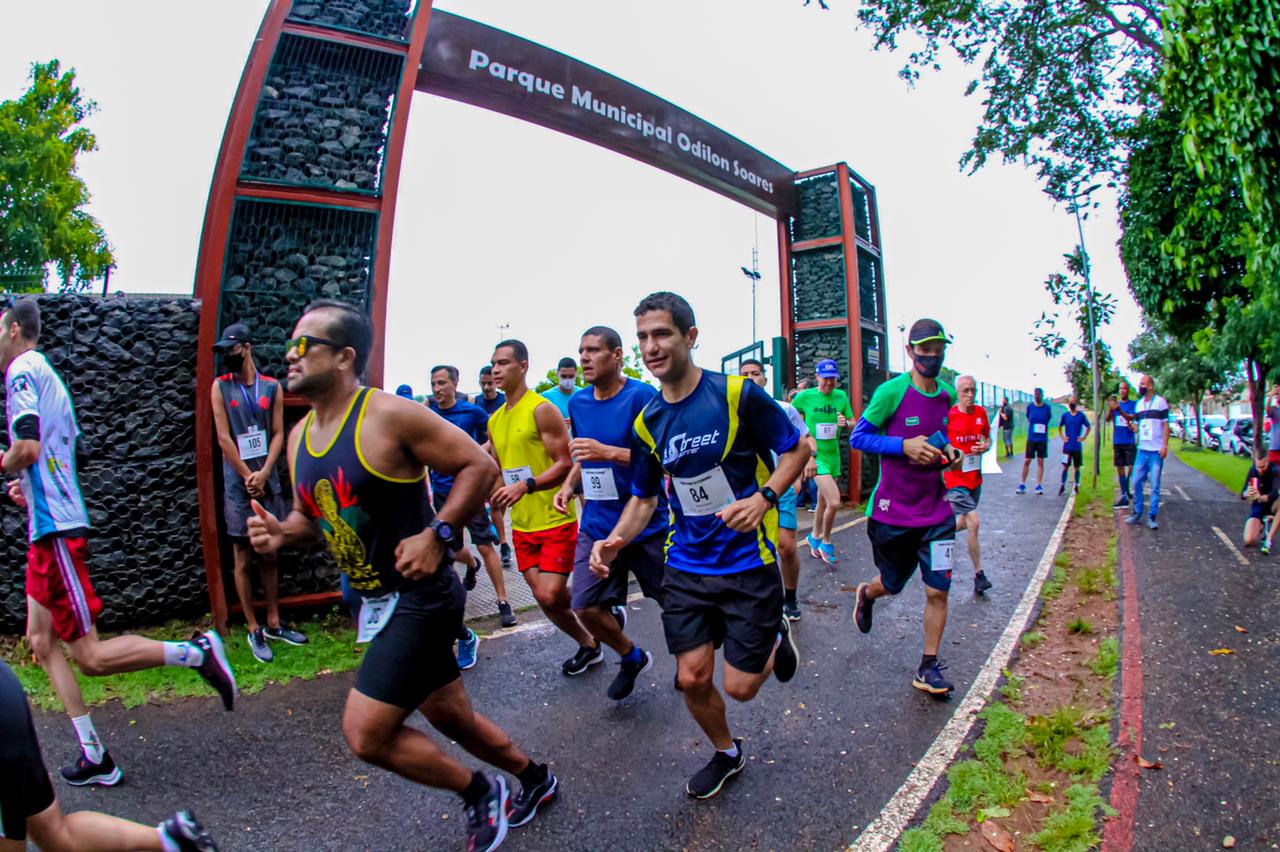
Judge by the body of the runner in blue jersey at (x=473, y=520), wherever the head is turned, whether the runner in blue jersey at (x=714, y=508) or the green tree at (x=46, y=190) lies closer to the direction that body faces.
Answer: the runner in blue jersey

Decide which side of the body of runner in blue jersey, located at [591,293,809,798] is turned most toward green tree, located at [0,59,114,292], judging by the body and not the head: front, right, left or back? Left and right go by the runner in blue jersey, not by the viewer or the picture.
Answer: right

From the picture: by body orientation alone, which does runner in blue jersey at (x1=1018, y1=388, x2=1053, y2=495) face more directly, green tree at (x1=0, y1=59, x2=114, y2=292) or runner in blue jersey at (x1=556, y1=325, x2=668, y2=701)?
the runner in blue jersey

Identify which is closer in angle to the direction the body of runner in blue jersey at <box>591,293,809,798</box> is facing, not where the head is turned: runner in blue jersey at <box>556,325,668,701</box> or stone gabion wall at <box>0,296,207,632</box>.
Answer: the stone gabion wall

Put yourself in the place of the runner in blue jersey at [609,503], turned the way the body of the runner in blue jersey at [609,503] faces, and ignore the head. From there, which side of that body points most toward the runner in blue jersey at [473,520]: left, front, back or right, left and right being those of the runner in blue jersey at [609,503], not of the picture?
right

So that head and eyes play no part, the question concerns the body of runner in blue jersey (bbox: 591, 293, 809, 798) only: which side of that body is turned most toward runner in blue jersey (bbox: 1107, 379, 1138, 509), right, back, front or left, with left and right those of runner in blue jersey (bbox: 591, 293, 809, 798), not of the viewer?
back

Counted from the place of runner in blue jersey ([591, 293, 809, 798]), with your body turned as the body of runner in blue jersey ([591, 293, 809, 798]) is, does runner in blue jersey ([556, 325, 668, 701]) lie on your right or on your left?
on your right

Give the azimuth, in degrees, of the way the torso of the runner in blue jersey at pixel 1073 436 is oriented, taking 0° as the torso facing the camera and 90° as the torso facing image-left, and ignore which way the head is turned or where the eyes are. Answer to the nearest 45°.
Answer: approximately 0°

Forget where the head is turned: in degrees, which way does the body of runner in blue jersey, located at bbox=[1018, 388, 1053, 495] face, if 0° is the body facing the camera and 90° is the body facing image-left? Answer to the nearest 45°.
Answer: approximately 0°

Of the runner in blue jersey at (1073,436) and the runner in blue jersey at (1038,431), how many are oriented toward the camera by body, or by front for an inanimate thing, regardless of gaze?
2
